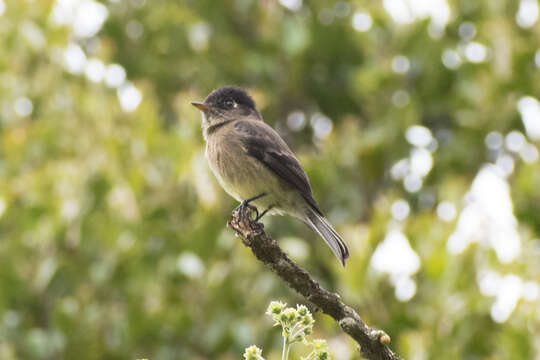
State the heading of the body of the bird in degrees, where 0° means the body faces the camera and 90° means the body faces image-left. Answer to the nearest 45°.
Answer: approximately 90°
